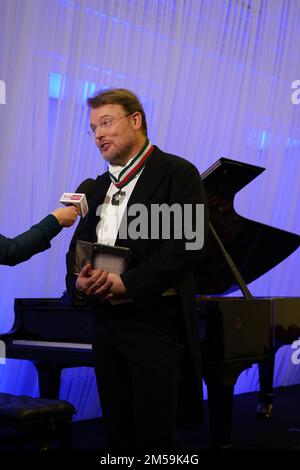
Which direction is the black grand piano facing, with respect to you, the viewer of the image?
facing the viewer and to the left of the viewer

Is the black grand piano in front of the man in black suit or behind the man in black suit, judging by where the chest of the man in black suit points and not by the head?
behind

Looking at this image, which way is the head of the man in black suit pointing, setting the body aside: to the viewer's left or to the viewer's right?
to the viewer's left

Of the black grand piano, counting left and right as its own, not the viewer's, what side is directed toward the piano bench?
front

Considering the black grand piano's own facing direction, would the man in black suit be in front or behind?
in front
